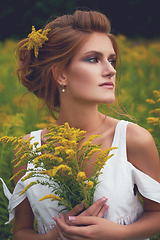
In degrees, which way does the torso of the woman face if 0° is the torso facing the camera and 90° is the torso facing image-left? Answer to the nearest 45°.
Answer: approximately 0°

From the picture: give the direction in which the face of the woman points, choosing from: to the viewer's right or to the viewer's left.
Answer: to the viewer's right
